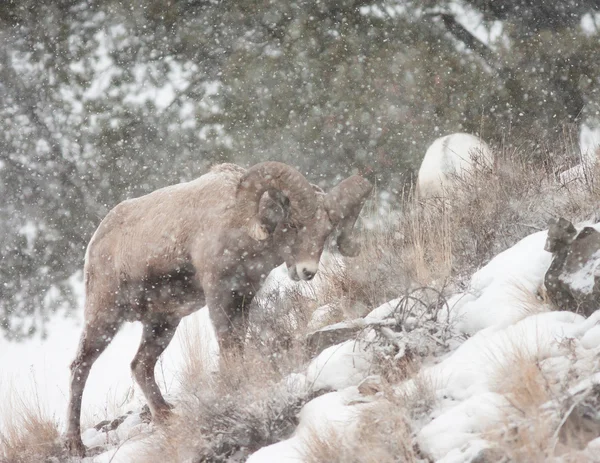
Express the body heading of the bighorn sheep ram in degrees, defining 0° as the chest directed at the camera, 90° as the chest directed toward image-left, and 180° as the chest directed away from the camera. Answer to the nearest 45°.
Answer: approximately 270°

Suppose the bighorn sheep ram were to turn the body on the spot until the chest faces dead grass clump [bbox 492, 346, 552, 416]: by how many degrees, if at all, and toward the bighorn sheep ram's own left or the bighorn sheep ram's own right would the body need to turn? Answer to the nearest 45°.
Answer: approximately 90° to the bighorn sheep ram's own right

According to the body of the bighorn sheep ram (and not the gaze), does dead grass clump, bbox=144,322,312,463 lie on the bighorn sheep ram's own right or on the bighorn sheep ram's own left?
on the bighorn sheep ram's own right
